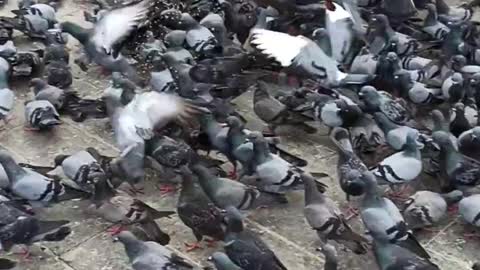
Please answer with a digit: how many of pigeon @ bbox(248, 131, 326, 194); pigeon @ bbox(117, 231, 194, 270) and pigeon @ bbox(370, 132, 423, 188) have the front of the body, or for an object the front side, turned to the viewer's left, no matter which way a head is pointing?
2

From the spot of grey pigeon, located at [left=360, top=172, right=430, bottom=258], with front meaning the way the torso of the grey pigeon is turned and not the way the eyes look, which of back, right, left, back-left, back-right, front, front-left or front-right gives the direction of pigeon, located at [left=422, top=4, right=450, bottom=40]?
front-right

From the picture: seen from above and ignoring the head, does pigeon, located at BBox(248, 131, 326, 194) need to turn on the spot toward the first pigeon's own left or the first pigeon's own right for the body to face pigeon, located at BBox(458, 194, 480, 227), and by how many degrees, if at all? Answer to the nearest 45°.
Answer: approximately 180°

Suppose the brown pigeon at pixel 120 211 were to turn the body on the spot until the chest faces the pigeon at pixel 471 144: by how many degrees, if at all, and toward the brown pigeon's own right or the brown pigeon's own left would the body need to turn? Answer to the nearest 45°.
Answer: approximately 180°

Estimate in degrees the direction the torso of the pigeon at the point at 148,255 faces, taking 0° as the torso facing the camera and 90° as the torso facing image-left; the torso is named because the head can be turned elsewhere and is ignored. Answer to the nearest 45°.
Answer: approximately 90°

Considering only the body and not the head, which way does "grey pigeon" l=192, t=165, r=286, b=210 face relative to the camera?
to the viewer's left

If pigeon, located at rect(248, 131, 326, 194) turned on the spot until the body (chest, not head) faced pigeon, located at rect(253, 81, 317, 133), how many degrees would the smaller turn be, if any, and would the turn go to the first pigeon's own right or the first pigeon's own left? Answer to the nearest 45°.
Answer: approximately 90° to the first pigeon's own right

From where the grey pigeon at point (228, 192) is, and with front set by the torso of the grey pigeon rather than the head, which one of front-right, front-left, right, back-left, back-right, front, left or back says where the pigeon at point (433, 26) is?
back-right

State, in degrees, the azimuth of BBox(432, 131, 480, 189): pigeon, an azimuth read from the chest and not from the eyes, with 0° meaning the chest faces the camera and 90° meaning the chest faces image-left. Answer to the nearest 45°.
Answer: approximately 90°

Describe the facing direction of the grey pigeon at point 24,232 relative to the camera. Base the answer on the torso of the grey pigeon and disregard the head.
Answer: to the viewer's left
